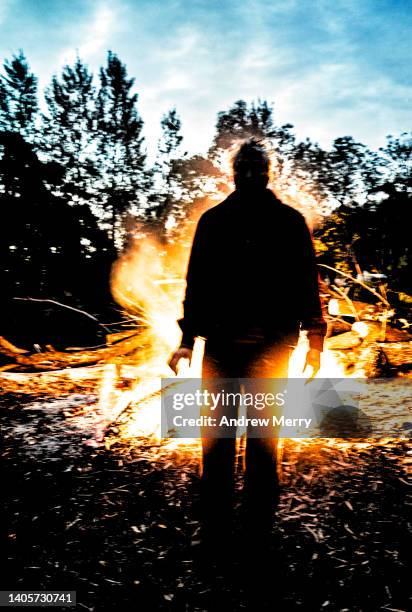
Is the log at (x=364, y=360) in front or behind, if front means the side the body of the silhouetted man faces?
behind

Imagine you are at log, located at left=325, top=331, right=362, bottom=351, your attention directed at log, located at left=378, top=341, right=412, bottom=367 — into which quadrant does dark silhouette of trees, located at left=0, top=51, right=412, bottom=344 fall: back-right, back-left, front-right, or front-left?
back-left

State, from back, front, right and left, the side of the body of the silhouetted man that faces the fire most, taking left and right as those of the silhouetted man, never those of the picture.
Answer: back

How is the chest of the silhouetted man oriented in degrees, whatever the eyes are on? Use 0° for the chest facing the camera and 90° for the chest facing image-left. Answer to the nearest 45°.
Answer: approximately 0°

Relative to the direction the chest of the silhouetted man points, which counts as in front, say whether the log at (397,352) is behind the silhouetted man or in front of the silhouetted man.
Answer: behind

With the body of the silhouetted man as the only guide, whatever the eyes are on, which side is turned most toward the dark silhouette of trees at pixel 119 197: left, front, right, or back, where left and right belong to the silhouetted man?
back
